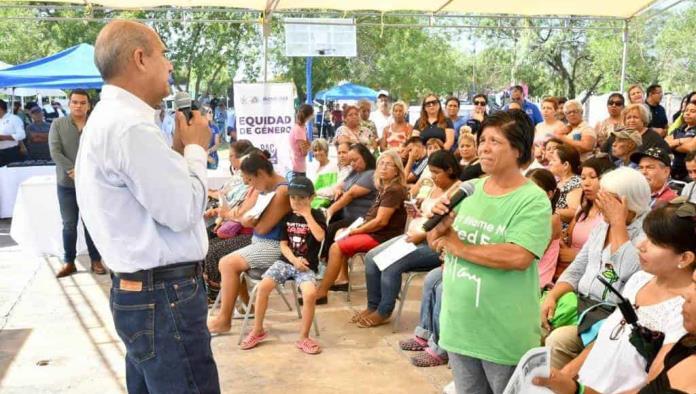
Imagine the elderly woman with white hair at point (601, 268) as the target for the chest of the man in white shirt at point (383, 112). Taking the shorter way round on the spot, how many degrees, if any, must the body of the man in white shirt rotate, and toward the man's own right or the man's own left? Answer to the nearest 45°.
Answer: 0° — they already face them

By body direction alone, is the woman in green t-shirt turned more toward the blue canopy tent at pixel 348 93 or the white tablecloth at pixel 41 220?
the white tablecloth

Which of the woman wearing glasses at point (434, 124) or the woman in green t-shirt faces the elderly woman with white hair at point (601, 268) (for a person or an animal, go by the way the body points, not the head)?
the woman wearing glasses

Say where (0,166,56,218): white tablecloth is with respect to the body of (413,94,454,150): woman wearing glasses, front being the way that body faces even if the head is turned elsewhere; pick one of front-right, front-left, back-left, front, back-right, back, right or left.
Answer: right

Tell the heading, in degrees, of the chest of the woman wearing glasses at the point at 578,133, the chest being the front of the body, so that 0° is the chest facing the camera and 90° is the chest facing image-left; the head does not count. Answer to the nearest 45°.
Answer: approximately 45°

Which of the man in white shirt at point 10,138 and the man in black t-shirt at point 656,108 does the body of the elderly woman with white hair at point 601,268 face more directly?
the man in white shirt

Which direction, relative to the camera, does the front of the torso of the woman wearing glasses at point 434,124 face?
toward the camera

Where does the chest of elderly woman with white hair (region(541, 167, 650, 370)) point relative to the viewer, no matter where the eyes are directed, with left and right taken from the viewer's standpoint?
facing the viewer and to the left of the viewer

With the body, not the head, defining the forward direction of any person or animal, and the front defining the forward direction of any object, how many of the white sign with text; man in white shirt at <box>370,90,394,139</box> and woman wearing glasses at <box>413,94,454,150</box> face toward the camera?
3

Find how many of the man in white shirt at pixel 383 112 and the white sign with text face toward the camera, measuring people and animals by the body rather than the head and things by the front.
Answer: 2

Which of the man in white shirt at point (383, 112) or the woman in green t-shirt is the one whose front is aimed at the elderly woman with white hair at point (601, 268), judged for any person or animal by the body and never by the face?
the man in white shirt

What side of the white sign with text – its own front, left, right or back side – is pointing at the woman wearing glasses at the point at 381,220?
front

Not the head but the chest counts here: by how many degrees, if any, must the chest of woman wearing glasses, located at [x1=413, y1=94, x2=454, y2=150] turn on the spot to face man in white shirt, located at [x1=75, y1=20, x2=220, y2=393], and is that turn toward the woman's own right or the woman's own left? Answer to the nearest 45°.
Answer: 0° — they already face them

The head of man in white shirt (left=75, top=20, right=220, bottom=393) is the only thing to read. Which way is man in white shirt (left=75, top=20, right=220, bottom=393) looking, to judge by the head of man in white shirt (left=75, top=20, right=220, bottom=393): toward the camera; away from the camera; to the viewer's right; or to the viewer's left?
to the viewer's right
